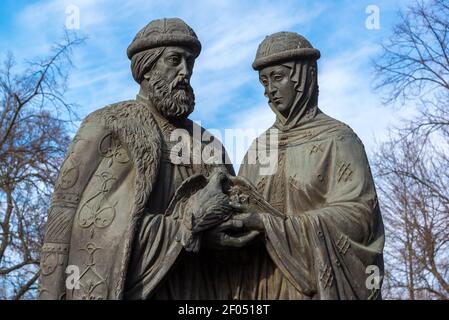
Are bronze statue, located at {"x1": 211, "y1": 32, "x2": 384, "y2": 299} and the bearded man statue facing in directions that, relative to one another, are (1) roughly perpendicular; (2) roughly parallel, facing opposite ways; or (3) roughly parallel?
roughly perpendicular

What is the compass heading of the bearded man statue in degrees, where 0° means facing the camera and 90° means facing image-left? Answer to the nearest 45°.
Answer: approximately 315°

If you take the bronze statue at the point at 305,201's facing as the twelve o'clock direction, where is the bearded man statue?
The bearded man statue is roughly at 1 o'clock from the bronze statue.

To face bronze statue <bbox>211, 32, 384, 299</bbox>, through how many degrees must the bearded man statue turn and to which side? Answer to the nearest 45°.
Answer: approximately 45° to its left

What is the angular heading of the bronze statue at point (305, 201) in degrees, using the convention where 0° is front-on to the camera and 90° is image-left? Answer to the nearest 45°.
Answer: approximately 45°
